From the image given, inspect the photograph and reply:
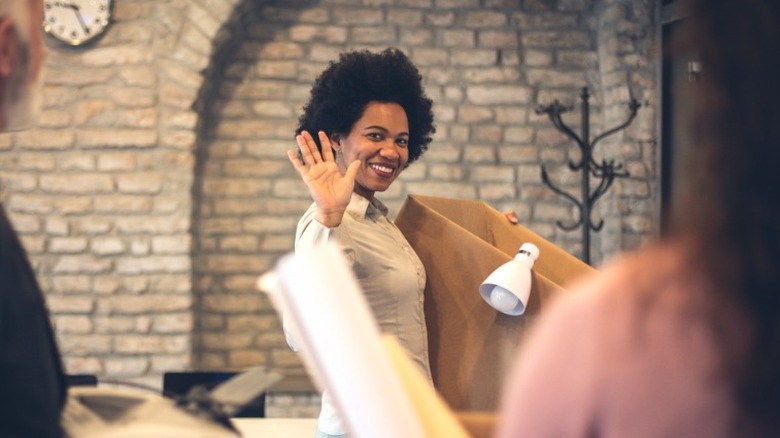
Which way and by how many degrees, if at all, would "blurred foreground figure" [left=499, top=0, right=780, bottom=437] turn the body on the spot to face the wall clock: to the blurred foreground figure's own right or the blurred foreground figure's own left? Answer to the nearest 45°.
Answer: approximately 45° to the blurred foreground figure's own left

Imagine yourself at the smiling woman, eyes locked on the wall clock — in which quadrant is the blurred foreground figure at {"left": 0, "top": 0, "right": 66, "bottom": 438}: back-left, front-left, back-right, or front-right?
back-left

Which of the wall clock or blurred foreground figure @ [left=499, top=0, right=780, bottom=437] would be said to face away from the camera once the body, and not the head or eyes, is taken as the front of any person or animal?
the blurred foreground figure

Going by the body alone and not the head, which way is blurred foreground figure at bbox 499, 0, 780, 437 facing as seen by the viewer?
away from the camera

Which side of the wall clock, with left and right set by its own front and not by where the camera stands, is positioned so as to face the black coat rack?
left

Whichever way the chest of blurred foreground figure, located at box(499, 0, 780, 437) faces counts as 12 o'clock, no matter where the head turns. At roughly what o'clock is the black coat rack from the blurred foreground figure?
The black coat rack is roughly at 12 o'clock from the blurred foreground figure.

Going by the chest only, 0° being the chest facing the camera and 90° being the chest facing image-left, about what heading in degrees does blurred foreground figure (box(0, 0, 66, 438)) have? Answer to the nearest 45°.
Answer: approximately 225°

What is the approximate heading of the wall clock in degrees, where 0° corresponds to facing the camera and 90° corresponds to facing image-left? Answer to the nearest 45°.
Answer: approximately 0°

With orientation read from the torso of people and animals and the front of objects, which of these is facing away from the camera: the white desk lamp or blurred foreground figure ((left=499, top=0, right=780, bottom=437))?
the blurred foreground figure

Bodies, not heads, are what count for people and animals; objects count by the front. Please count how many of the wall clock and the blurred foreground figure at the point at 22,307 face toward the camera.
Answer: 1
